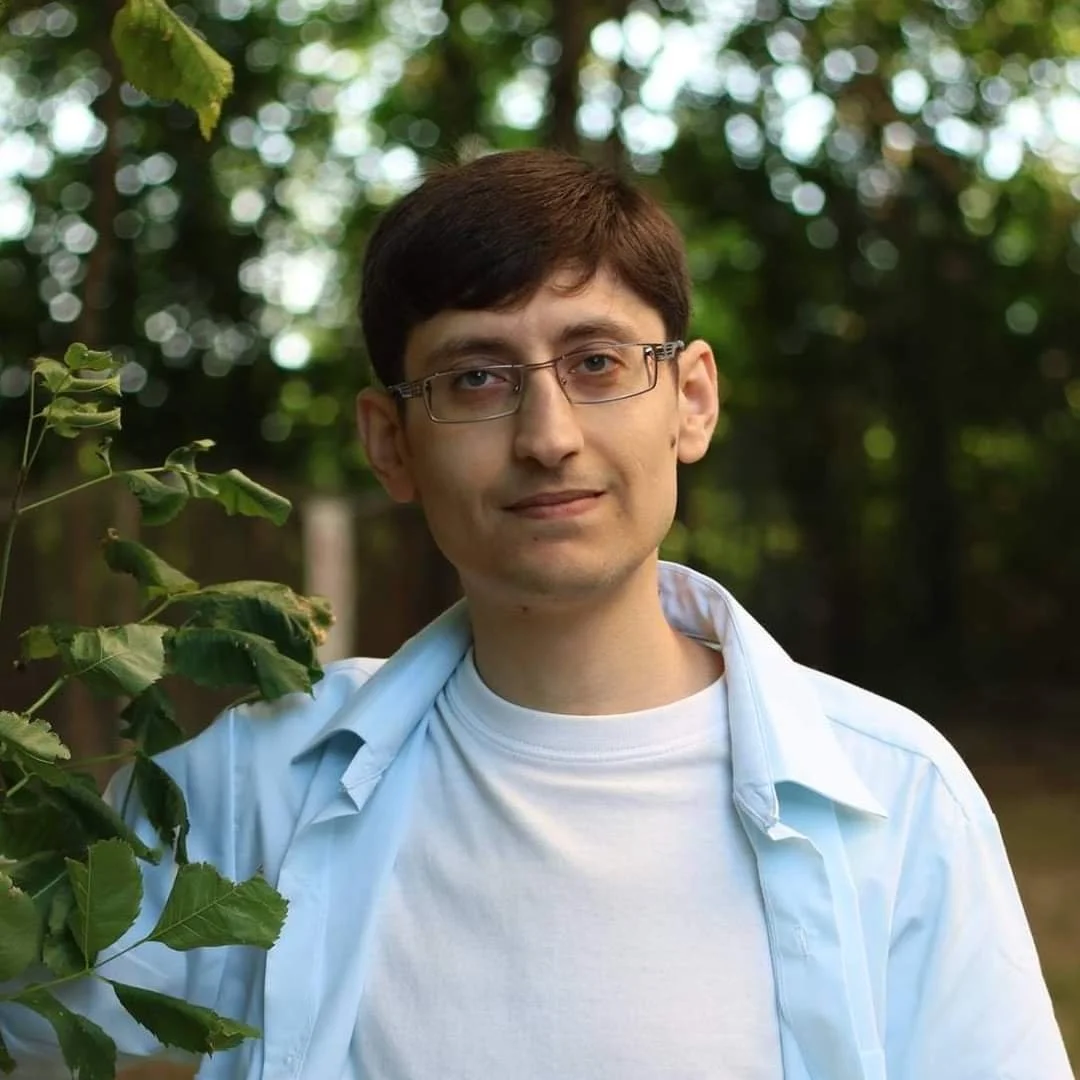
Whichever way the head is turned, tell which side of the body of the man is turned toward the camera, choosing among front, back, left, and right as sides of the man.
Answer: front

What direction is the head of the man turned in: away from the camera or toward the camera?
toward the camera
